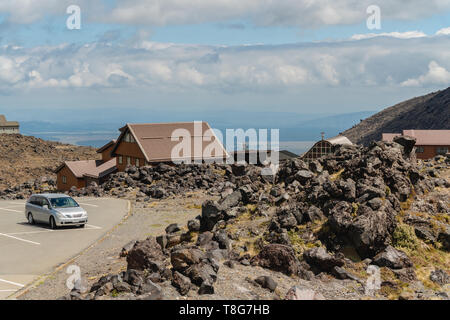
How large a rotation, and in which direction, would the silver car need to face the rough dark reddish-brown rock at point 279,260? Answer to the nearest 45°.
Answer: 0° — it already faces it

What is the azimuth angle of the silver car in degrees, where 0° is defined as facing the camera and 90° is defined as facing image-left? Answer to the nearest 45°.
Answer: approximately 315°
